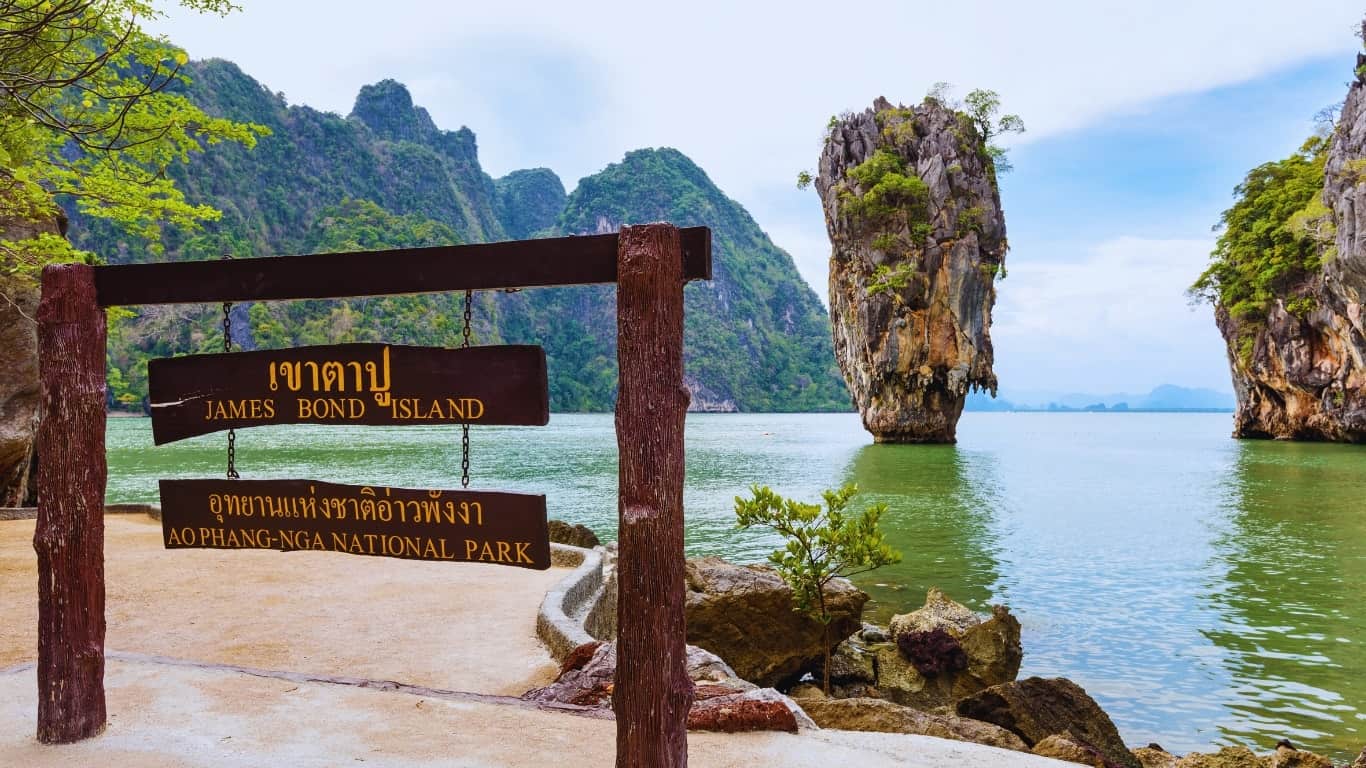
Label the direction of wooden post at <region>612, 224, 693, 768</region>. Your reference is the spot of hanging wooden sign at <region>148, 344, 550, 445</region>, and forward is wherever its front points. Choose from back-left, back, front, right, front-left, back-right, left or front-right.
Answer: front-left

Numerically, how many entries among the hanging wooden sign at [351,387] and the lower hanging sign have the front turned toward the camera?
2

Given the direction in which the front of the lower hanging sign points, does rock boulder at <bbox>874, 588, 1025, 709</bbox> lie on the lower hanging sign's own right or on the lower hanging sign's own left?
on the lower hanging sign's own left

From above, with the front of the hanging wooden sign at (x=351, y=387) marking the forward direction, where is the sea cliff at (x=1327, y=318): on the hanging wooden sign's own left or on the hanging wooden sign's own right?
on the hanging wooden sign's own left

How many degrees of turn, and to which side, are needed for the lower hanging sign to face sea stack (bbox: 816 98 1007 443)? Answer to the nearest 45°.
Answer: approximately 135° to its left

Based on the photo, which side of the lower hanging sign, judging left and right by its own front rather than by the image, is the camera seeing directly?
front

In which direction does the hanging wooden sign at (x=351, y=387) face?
toward the camera

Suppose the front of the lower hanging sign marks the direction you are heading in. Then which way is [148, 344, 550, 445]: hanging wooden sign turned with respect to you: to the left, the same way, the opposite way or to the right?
the same way

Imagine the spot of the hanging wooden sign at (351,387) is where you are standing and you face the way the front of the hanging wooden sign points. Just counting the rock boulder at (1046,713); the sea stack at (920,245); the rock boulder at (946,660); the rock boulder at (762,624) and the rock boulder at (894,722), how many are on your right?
0

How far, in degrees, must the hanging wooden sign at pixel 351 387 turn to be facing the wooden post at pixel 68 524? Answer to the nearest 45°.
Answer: approximately 135° to its right

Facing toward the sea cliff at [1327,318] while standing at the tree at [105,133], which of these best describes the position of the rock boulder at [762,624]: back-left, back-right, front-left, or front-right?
front-right
